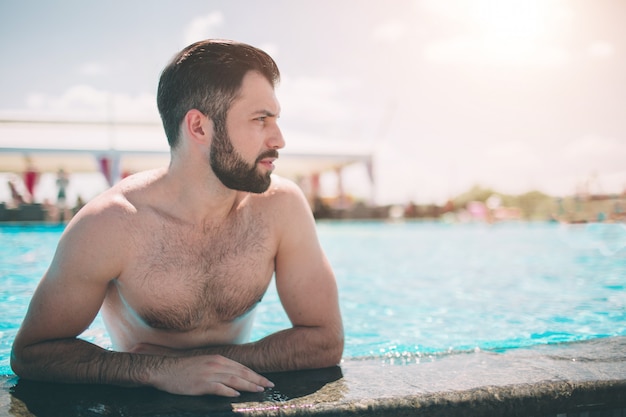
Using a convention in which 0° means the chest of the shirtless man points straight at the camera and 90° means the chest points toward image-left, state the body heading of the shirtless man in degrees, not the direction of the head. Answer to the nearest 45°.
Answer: approximately 315°

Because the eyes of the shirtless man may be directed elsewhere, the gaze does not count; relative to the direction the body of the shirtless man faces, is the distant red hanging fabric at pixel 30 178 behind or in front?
behind

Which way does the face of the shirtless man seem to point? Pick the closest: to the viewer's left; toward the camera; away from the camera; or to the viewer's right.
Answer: to the viewer's right

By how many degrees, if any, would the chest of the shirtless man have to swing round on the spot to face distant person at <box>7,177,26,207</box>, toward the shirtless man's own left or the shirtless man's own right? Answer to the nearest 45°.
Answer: approximately 135° to the shirtless man's own left

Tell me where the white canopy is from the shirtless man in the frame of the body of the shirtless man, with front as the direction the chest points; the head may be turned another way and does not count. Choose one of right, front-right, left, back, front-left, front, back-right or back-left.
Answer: back-left
